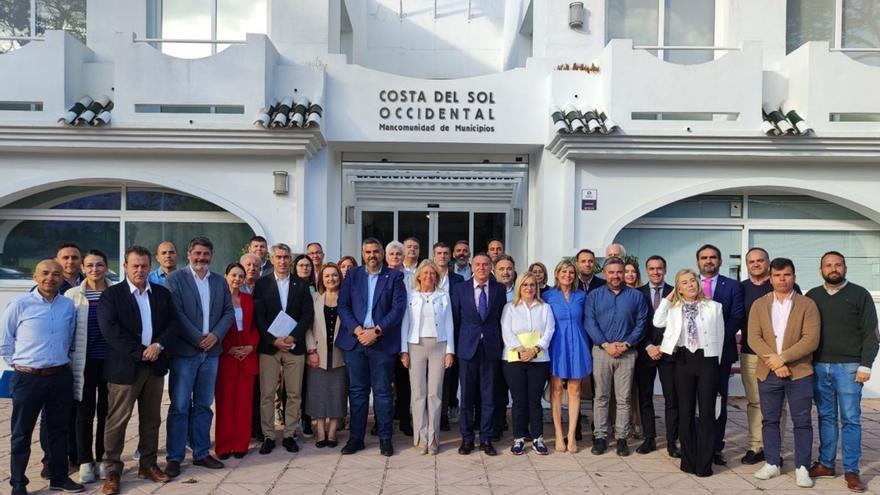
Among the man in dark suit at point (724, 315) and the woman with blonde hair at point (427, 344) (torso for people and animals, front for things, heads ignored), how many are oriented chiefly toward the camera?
2

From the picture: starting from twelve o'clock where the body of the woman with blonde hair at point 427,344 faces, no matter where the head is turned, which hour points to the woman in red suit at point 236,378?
The woman in red suit is roughly at 3 o'clock from the woman with blonde hair.

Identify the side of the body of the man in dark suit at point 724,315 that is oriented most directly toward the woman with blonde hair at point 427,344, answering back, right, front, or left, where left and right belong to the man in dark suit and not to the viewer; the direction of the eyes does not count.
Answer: right

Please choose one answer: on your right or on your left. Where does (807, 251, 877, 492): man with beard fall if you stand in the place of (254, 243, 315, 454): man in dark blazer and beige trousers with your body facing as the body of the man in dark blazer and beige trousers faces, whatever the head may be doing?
on your left

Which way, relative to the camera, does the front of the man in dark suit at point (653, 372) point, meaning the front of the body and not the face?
toward the camera

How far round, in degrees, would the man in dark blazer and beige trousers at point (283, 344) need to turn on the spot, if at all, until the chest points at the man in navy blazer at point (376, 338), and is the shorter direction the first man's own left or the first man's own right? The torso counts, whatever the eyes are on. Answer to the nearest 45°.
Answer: approximately 90° to the first man's own left

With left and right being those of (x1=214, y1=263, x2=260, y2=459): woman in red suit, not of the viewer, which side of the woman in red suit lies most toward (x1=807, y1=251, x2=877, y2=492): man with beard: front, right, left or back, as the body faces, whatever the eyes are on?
left

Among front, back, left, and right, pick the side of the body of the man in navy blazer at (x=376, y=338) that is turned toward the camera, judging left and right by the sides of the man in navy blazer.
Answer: front

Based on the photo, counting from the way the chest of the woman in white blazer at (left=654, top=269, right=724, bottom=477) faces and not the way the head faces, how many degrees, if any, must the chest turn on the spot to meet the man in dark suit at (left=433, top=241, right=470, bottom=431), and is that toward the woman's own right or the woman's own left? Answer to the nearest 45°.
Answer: approximately 90° to the woman's own right

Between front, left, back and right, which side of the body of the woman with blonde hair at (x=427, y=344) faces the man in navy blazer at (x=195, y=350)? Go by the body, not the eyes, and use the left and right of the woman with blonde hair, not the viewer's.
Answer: right

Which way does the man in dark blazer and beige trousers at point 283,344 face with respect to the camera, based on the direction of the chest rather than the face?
toward the camera

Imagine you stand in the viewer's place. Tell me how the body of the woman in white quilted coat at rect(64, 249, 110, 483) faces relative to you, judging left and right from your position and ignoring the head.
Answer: facing the viewer
